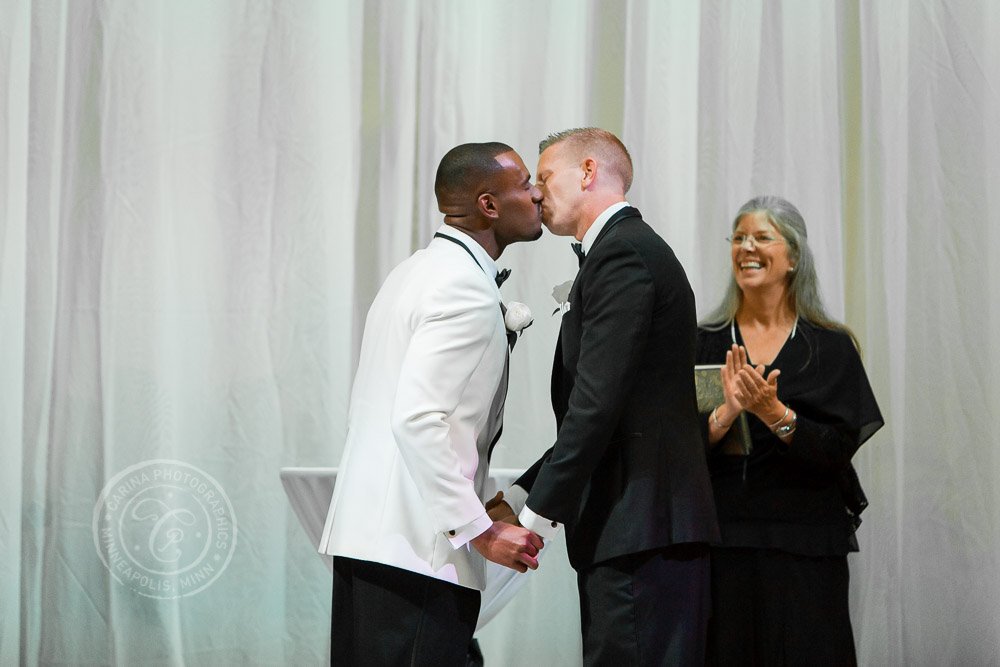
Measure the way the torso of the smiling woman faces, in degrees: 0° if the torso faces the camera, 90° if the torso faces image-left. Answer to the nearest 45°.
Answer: approximately 45°

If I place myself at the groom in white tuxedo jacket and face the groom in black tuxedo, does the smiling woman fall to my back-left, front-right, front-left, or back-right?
front-left

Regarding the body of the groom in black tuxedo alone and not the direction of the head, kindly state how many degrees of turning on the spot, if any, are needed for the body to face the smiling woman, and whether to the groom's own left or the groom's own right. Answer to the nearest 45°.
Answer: approximately 135° to the groom's own right

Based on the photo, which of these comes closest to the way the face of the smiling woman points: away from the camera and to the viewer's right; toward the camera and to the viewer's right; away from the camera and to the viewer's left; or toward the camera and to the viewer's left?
toward the camera and to the viewer's left

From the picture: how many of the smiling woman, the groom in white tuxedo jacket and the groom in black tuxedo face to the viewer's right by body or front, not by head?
1

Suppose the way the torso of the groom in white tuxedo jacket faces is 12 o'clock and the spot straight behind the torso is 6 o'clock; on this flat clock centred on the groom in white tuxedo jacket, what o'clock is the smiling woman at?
The smiling woman is roughly at 11 o'clock from the groom in white tuxedo jacket.

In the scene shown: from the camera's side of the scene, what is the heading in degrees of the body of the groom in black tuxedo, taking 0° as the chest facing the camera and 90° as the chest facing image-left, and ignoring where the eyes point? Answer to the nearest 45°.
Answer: approximately 90°

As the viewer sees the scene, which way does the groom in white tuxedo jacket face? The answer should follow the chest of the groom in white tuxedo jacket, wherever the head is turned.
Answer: to the viewer's right

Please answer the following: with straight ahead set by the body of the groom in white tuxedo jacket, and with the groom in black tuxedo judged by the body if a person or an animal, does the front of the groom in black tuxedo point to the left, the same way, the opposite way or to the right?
the opposite way

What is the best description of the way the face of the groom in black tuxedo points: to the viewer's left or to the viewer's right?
to the viewer's left

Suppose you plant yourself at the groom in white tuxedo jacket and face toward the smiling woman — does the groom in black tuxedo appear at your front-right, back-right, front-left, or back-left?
front-right

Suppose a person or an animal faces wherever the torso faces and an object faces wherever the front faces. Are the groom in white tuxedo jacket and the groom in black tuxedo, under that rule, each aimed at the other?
yes

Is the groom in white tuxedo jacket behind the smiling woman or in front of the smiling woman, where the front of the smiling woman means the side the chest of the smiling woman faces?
in front
